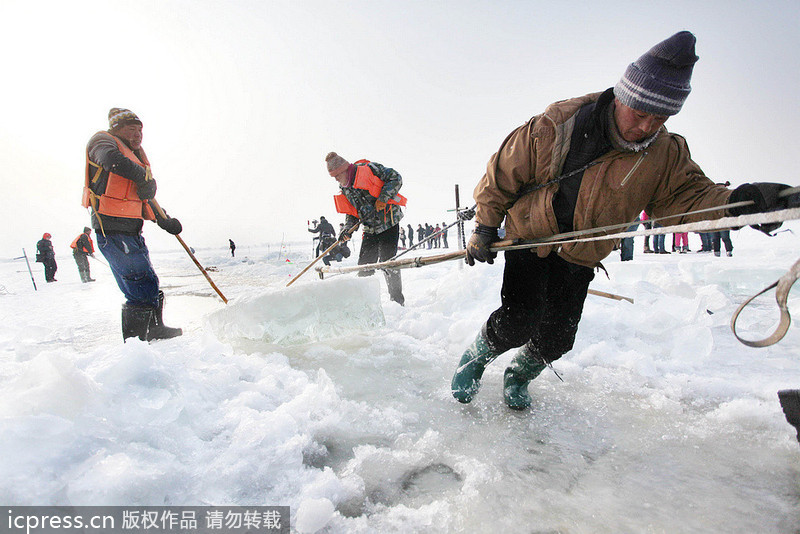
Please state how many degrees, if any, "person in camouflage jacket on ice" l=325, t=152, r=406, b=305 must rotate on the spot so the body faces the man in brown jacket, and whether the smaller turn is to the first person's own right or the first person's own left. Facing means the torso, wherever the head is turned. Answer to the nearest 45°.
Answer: approximately 45° to the first person's own left

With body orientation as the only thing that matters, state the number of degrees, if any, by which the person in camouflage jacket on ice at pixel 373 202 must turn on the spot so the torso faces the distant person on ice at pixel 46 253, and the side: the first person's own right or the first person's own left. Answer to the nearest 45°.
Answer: approximately 90° to the first person's own right

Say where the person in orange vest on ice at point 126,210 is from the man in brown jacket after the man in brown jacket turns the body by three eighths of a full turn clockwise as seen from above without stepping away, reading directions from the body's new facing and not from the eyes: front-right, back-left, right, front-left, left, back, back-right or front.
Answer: front-left

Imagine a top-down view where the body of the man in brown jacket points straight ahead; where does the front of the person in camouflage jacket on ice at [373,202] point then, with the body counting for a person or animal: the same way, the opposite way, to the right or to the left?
the same way

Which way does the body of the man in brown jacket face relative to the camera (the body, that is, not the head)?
toward the camera

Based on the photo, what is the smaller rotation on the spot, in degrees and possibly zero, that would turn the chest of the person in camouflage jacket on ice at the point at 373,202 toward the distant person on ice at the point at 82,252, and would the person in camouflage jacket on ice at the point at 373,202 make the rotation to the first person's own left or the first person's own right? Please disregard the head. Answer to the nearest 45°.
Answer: approximately 90° to the first person's own right

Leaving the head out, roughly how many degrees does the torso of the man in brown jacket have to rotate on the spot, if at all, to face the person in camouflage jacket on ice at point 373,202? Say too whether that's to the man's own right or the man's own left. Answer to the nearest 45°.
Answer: approximately 135° to the man's own right

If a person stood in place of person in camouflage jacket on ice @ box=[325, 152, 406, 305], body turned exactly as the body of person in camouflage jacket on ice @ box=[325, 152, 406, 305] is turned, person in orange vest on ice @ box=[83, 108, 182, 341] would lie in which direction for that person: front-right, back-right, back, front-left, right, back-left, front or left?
front

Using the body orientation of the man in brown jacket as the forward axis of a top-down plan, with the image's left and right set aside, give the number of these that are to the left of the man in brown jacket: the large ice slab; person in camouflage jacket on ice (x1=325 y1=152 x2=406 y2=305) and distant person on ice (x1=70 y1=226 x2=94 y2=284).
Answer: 0

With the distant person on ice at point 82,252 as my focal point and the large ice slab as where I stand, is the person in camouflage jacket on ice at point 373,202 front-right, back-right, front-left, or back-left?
front-right

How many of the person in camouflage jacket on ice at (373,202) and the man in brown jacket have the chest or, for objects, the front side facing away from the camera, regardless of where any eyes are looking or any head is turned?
0

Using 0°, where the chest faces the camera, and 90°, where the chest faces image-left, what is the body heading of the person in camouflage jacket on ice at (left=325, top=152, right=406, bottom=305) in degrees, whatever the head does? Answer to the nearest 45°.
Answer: approximately 45°
